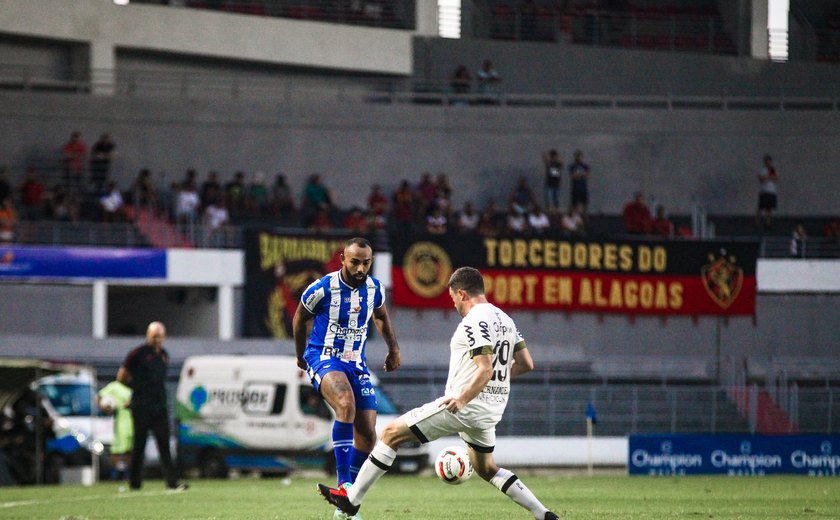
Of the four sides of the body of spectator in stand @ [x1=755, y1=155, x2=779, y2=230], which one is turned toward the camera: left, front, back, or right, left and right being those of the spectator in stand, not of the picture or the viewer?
front

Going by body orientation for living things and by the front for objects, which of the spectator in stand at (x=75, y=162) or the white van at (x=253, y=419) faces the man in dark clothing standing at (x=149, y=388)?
the spectator in stand

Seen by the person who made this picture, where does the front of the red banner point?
facing the viewer

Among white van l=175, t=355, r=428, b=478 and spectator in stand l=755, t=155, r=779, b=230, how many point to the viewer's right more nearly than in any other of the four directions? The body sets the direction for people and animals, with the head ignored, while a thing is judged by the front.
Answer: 1

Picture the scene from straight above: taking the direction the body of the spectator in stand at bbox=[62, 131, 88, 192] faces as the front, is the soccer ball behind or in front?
in front

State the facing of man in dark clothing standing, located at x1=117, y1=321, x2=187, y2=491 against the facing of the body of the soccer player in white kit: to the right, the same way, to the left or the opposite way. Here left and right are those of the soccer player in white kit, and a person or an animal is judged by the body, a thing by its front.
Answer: the opposite way

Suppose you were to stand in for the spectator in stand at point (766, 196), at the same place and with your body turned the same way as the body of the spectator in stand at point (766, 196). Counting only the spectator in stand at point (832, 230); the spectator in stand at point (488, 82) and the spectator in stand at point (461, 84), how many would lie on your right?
2

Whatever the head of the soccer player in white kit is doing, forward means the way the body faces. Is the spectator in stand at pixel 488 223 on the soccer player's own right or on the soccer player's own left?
on the soccer player's own right

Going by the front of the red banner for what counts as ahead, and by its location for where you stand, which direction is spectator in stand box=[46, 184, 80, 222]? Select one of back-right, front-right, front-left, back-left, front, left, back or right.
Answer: right

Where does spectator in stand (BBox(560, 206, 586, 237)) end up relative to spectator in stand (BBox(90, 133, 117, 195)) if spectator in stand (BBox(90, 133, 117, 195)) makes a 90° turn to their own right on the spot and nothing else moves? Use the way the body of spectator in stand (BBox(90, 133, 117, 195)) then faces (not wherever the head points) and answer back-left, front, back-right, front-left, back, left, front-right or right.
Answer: back-left

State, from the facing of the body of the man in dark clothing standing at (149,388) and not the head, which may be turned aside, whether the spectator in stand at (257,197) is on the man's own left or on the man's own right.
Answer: on the man's own left

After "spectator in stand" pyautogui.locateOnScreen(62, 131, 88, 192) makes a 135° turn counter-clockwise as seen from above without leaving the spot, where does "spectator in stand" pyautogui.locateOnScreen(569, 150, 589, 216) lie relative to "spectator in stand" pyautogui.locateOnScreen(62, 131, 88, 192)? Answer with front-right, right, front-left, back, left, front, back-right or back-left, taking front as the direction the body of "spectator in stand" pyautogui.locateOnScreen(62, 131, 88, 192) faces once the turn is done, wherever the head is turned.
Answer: front-right

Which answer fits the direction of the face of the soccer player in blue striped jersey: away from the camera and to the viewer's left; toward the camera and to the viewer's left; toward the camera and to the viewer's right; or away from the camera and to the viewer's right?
toward the camera and to the viewer's right

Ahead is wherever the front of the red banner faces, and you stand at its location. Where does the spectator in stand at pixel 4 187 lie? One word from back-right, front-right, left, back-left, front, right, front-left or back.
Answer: right

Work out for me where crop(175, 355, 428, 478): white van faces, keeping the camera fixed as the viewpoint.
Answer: facing to the right of the viewer

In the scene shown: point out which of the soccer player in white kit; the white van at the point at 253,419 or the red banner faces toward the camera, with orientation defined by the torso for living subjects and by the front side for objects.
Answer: the red banner

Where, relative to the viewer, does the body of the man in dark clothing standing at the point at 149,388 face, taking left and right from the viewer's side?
facing the viewer and to the right of the viewer

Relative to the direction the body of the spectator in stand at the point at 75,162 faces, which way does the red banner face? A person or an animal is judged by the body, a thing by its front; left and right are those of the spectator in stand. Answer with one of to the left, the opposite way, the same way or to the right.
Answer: the same way

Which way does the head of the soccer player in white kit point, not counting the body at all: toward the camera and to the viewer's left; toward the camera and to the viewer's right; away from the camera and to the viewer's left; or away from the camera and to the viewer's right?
away from the camera and to the viewer's left

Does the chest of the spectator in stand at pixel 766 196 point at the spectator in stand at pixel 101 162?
no

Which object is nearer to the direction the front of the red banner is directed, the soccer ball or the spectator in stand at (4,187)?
the soccer ball
